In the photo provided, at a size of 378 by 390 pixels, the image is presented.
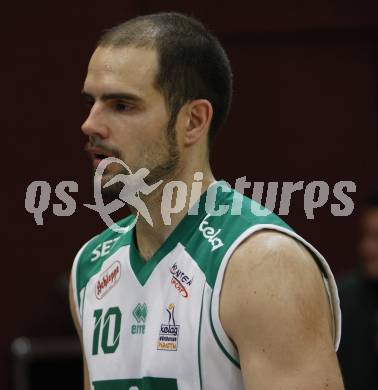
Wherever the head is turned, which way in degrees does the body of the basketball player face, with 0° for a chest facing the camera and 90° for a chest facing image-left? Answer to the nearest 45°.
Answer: approximately 45°
